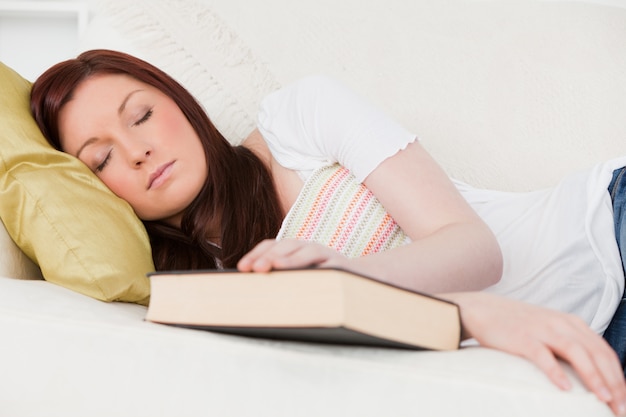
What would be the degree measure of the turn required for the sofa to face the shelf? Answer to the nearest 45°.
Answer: approximately 135° to its right

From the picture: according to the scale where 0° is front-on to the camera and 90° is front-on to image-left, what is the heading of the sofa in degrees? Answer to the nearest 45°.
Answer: approximately 0°
